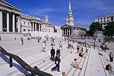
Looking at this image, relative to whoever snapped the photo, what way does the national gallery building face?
facing the viewer and to the right of the viewer
